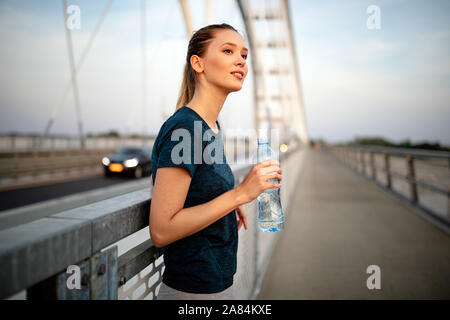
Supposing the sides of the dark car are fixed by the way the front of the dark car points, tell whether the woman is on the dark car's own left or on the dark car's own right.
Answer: on the dark car's own left

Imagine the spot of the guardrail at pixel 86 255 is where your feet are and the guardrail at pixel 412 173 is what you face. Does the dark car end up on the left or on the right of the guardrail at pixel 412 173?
left

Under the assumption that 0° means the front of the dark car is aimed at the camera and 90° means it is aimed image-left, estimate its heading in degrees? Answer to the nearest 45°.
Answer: approximately 45°

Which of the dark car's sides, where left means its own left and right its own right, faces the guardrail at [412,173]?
left
